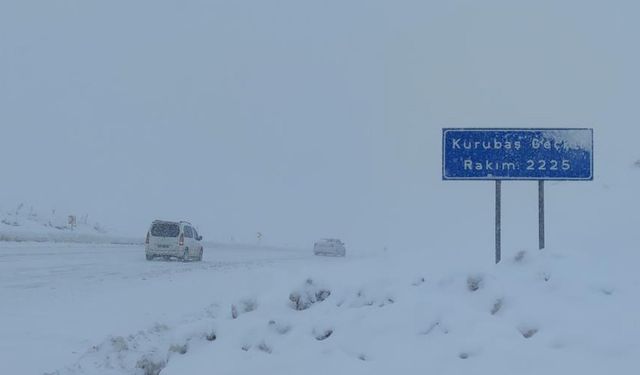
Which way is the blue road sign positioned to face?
toward the camera

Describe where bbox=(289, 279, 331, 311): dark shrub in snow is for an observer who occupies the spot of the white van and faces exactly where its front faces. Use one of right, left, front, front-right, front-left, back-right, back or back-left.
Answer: back-right

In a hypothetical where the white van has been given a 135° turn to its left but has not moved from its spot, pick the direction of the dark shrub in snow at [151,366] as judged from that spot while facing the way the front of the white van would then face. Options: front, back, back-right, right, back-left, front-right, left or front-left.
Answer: left

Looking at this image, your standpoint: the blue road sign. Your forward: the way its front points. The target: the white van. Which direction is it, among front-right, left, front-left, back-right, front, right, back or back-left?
back-right

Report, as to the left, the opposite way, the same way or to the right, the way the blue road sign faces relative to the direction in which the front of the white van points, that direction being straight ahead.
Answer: the opposite way

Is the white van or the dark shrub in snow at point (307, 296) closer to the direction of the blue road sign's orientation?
the dark shrub in snow

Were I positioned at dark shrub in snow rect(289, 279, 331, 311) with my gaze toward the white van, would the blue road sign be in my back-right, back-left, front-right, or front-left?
front-right

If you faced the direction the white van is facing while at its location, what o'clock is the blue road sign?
The blue road sign is roughly at 4 o'clock from the white van.

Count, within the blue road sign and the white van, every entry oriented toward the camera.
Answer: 1

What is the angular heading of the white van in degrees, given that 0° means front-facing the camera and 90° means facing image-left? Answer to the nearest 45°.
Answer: approximately 225°
